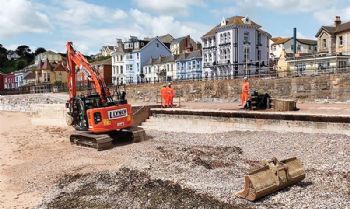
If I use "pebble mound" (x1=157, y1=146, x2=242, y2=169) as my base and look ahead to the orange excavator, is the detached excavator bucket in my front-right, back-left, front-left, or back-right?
back-left

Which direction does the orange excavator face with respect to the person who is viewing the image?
facing away from the viewer and to the left of the viewer

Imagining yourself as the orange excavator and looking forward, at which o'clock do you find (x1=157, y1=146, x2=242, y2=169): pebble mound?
The pebble mound is roughly at 6 o'clock from the orange excavator.

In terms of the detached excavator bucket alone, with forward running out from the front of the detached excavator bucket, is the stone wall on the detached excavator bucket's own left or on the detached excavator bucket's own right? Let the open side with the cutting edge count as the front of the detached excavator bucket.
on the detached excavator bucket's own right

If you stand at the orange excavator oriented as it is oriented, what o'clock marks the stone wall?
The stone wall is roughly at 3 o'clock from the orange excavator.

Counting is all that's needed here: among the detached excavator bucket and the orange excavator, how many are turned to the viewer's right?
0

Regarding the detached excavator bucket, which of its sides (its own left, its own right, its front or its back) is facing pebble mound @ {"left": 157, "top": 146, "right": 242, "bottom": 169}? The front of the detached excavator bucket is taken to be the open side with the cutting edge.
front

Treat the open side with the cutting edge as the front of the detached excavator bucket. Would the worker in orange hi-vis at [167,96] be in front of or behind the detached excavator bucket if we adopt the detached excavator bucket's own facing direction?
in front

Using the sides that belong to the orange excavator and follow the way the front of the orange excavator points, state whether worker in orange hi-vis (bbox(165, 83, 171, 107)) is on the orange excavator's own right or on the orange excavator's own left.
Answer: on the orange excavator's own right

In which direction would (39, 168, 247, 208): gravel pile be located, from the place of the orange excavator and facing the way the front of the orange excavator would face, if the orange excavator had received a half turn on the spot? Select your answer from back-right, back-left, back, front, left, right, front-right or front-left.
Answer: front-right
